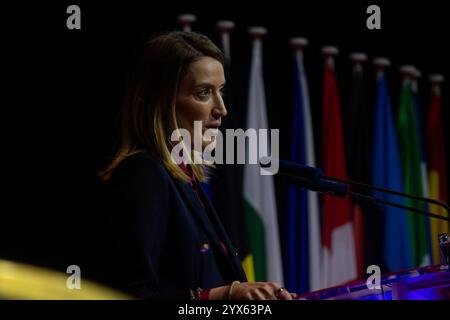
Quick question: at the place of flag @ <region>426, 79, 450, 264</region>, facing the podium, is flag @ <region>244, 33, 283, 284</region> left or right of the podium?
right

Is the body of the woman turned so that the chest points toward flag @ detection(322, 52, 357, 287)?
no

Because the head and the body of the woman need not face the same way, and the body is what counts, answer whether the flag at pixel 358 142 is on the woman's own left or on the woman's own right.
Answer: on the woman's own left

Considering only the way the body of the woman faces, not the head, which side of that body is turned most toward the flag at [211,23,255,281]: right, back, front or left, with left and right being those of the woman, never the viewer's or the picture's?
left

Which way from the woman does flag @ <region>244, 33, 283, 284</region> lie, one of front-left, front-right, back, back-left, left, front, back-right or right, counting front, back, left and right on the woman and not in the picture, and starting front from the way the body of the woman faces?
left

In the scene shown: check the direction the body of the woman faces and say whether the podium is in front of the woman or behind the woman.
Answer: in front

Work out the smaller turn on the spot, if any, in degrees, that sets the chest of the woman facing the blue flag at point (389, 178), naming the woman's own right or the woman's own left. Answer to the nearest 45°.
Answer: approximately 45° to the woman's own left

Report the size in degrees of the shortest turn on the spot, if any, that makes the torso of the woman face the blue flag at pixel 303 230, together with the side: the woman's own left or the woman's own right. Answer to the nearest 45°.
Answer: approximately 90° to the woman's own left

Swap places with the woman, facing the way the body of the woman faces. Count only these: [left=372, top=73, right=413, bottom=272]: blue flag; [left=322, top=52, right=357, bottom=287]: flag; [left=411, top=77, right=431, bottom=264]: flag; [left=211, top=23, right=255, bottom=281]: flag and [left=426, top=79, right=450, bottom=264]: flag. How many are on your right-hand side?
0

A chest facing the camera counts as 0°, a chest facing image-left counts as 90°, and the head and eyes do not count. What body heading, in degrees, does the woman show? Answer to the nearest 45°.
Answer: approximately 270°

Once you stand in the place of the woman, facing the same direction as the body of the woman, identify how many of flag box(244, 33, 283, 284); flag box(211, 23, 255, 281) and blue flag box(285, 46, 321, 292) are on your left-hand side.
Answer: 3

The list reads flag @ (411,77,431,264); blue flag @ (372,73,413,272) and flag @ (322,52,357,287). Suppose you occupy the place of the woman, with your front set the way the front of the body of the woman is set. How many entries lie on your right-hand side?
0

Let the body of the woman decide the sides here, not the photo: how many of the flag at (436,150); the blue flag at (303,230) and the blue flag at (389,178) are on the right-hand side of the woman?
0

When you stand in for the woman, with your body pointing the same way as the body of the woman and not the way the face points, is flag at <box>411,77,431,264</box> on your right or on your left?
on your left

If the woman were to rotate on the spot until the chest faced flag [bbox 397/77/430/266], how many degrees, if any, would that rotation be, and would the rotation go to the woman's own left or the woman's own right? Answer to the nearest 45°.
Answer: approximately 45° to the woman's own left
